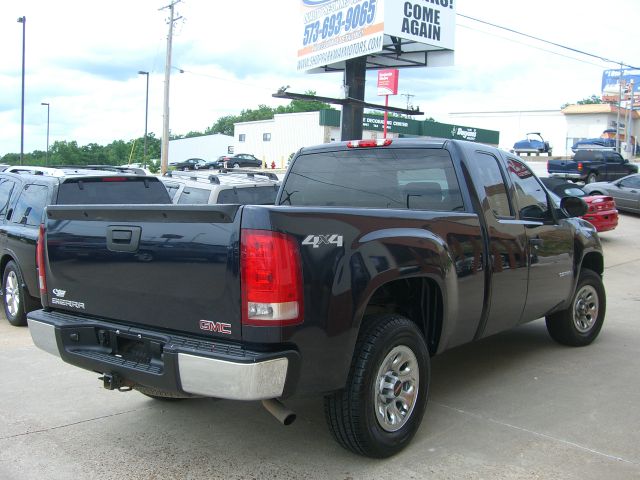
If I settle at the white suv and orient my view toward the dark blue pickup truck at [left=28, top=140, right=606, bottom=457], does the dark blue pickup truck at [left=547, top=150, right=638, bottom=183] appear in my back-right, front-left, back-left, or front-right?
back-left

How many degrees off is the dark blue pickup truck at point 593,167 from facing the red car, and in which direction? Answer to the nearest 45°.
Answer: approximately 135° to its right

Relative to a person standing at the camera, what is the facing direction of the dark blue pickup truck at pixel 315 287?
facing away from the viewer and to the right of the viewer

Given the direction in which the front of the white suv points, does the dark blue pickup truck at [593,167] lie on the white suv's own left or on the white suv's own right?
on the white suv's own right

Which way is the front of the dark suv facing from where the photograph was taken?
facing away from the viewer and to the left of the viewer

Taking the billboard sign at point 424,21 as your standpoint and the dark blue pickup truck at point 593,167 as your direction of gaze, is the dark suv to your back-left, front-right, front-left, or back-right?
back-right

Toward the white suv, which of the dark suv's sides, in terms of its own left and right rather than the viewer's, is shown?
right
